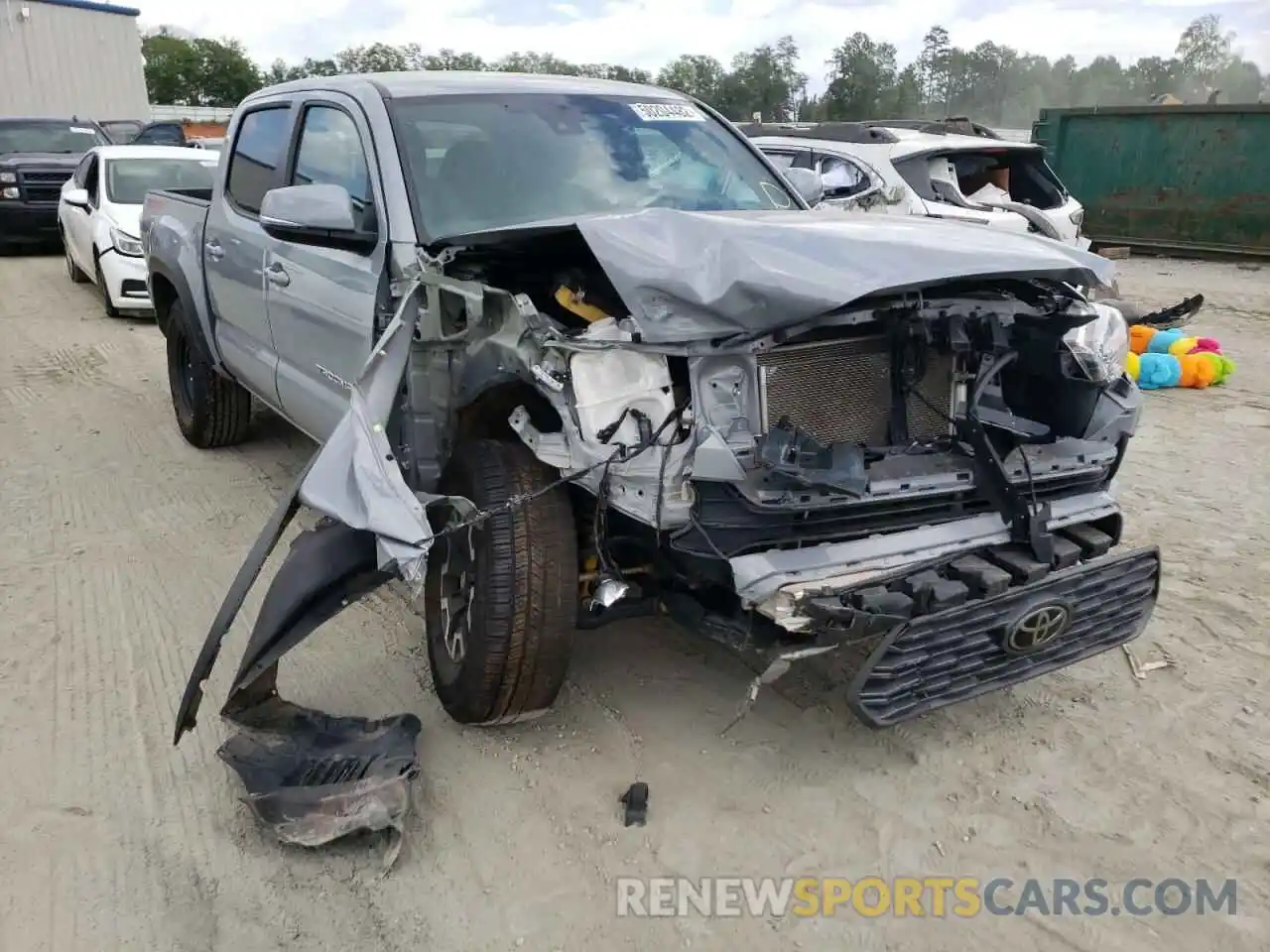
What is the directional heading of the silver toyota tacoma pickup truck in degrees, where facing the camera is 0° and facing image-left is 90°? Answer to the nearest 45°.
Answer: approximately 315°

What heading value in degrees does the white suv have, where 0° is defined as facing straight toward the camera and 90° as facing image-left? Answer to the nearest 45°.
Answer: approximately 135°

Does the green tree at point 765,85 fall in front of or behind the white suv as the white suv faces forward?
in front

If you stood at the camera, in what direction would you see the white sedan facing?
facing the viewer and to the right of the viewer

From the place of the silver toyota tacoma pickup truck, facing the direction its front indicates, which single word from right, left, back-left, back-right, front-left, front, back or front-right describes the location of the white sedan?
back

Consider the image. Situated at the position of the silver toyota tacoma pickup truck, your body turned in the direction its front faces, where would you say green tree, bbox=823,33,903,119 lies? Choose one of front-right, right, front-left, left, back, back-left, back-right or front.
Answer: back-left

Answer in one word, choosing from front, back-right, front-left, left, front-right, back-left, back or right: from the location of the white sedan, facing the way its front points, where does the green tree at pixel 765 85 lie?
left

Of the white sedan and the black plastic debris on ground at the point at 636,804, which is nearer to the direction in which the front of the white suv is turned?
the white sedan

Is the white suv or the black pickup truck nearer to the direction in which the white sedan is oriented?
the white suv

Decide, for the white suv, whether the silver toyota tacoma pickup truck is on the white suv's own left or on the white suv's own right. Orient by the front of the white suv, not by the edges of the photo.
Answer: on the white suv's own left

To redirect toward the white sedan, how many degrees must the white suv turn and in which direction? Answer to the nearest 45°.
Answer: approximately 45° to its left

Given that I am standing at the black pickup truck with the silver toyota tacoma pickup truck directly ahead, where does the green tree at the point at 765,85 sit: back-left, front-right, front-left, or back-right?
back-left

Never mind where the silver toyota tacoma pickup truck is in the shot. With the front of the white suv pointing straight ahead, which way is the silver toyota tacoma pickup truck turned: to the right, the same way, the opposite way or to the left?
the opposite way
